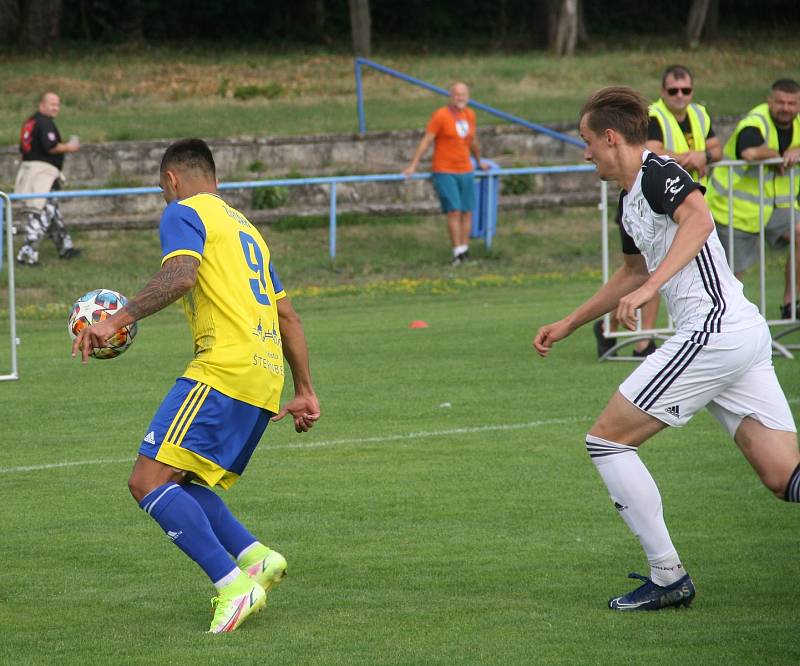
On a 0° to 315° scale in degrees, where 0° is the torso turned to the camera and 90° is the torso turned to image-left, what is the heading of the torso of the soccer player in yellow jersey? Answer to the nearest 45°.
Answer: approximately 135°

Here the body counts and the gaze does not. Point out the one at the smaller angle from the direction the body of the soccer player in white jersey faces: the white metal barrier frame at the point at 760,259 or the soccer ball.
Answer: the soccer ball

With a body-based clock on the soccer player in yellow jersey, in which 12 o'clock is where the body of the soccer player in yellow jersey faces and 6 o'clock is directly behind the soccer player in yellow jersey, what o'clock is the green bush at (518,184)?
The green bush is roughly at 2 o'clock from the soccer player in yellow jersey.

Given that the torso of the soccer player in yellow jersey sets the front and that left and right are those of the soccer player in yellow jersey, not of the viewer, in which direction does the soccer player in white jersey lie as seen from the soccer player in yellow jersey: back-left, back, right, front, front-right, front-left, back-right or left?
back-right

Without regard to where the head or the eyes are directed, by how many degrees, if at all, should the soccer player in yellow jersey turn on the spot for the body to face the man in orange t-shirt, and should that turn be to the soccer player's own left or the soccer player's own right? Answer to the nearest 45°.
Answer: approximately 45° to the soccer player's own right

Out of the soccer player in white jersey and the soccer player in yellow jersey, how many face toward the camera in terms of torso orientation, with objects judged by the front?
0

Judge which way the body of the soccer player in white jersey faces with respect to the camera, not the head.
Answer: to the viewer's left

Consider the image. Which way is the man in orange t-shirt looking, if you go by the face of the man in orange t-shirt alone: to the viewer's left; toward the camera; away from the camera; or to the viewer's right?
toward the camera

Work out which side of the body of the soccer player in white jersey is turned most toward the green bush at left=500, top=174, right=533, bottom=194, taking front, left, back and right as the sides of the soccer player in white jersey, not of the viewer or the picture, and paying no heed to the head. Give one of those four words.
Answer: right

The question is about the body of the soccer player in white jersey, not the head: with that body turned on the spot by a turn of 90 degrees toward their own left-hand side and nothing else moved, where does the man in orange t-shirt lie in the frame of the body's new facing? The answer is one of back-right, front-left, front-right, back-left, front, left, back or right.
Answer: back

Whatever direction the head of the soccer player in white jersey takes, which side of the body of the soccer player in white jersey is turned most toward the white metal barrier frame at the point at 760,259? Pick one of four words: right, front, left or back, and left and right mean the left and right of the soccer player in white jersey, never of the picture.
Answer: right

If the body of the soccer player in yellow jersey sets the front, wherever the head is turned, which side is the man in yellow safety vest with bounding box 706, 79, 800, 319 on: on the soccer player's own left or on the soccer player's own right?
on the soccer player's own right

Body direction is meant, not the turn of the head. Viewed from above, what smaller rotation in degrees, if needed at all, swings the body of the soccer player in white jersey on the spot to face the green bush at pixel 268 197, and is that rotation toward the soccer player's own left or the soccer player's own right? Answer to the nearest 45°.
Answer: approximately 90° to the soccer player's own right

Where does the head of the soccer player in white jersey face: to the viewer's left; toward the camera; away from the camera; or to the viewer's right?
to the viewer's left
